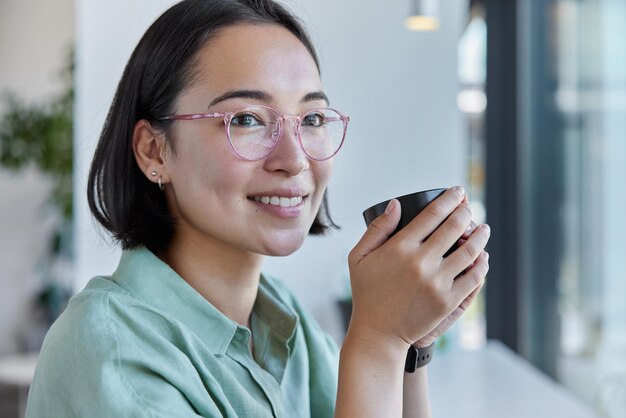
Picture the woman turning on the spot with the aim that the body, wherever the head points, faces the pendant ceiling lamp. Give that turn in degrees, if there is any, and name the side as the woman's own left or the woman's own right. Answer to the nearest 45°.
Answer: approximately 135° to the woman's own left

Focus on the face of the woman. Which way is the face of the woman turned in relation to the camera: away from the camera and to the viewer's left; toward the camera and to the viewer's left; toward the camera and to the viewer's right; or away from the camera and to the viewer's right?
toward the camera and to the viewer's right

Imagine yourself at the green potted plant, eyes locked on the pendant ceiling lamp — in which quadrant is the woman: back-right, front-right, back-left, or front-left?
front-right

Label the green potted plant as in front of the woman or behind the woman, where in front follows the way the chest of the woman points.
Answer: behind

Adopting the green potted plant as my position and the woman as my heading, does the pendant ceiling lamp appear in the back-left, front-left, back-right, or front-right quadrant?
front-left

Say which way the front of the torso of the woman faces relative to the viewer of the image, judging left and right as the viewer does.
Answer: facing the viewer and to the right of the viewer

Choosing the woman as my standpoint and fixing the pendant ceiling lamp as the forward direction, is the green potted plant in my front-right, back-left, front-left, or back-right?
front-left
